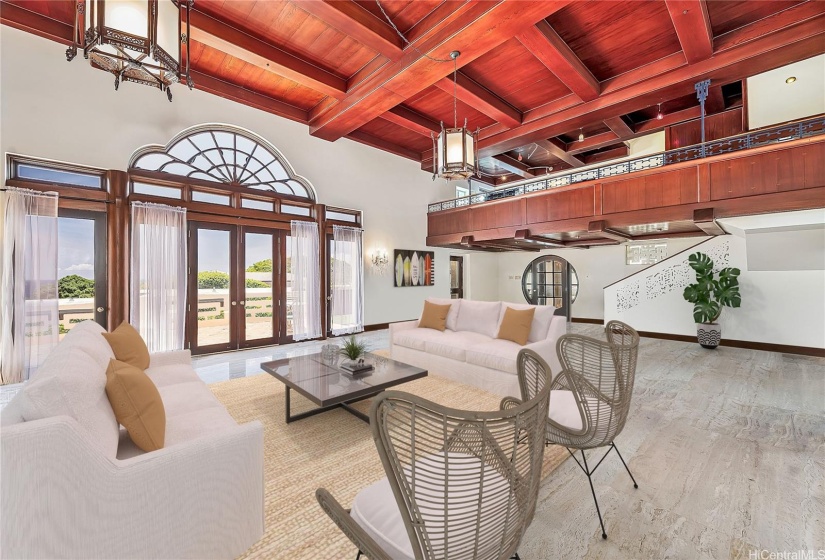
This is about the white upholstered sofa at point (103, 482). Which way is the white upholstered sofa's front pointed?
to the viewer's right

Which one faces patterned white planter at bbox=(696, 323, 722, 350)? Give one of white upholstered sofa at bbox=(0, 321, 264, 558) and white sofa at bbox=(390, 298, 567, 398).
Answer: the white upholstered sofa

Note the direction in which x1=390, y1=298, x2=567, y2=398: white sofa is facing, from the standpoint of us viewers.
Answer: facing the viewer and to the left of the viewer

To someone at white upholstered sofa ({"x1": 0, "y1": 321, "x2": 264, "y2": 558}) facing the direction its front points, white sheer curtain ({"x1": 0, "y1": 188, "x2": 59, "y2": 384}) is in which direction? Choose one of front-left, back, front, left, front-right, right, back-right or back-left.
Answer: left

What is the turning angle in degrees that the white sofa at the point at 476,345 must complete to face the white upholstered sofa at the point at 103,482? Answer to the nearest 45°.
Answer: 0° — it already faces it

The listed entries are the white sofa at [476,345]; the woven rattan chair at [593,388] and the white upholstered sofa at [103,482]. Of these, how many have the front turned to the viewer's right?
1

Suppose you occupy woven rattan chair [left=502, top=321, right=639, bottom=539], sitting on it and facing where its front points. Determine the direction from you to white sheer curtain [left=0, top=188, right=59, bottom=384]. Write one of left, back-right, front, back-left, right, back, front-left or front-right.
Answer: front-left

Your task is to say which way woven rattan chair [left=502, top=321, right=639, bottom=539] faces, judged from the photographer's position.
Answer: facing away from the viewer and to the left of the viewer

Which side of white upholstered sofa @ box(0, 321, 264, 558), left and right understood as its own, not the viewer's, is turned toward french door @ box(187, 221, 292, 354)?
left

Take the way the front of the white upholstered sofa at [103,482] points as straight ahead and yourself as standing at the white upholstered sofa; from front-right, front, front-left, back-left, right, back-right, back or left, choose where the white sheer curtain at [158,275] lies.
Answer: left

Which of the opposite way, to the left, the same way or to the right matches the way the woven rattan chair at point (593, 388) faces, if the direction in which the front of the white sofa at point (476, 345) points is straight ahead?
to the right

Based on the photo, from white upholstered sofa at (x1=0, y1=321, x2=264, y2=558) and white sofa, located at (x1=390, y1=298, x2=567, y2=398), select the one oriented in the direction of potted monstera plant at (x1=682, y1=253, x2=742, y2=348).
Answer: the white upholstered sofa
